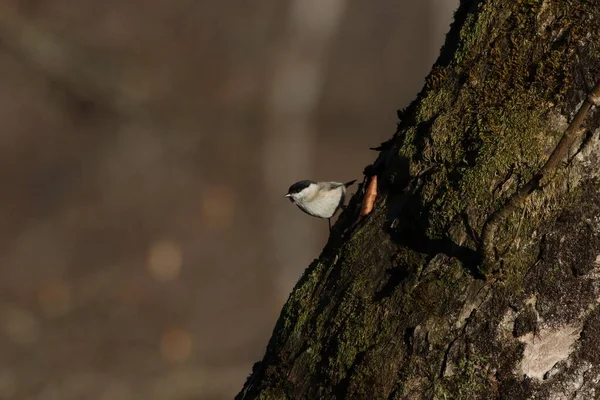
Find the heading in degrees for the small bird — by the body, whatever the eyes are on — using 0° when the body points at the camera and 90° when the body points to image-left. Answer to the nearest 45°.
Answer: approximately 90°
